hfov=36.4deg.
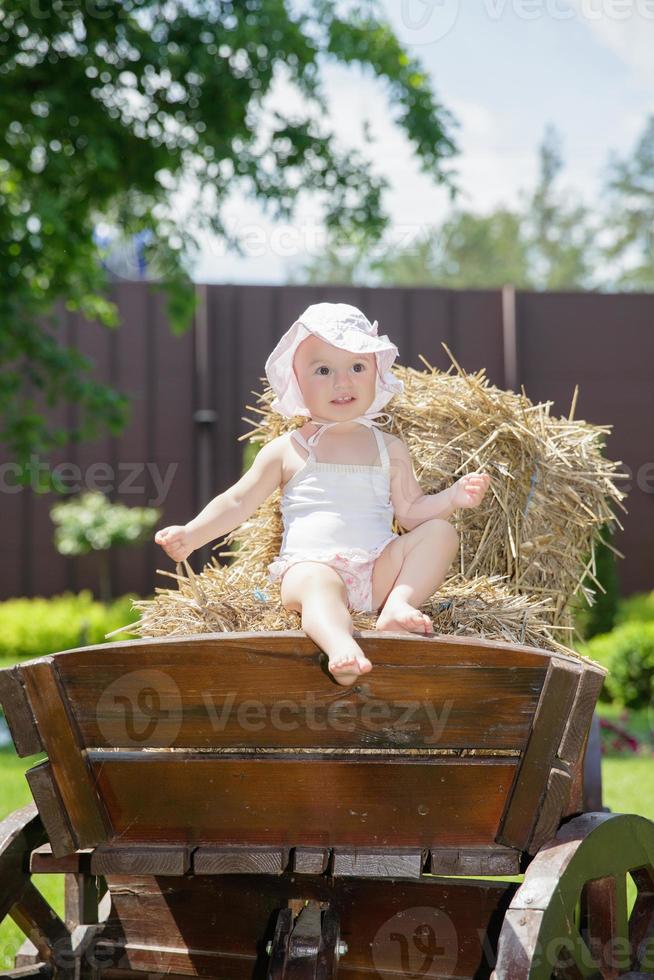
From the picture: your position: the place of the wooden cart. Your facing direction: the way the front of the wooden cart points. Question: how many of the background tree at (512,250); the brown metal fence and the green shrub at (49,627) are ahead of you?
0

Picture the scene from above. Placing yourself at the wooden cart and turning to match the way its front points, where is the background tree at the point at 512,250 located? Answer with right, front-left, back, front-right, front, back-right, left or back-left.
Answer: back

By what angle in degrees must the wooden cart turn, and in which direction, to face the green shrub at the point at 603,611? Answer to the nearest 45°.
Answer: approximately 180°

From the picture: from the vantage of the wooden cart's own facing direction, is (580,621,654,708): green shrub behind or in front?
behind

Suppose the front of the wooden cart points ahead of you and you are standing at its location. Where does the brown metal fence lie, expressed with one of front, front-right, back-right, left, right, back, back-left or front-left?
back

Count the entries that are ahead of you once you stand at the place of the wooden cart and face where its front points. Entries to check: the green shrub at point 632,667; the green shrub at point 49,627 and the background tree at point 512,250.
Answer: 0

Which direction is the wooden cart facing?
toward the camera

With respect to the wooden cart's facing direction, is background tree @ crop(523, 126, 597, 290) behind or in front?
behind

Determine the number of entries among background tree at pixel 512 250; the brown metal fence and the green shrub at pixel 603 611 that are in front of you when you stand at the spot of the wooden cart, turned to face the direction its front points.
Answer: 0

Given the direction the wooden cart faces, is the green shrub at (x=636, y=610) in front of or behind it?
behind

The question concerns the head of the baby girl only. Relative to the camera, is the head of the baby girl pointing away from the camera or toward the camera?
toward the camera
